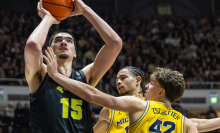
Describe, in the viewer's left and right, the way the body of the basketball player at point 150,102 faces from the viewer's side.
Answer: facing away from the viewer and to the left of the viewer

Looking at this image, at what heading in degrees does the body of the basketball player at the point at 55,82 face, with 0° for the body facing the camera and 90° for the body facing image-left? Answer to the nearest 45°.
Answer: approximately 0°
